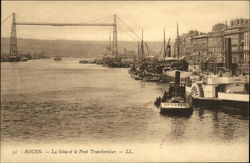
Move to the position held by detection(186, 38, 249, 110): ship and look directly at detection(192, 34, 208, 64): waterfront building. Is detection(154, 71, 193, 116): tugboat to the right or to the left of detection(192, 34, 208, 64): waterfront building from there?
left

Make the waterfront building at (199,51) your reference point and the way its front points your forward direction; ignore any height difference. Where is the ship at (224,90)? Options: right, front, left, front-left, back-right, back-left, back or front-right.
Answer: front-left

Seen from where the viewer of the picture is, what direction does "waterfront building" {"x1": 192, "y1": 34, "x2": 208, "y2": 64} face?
facing the viewer and to the left of the viewer
